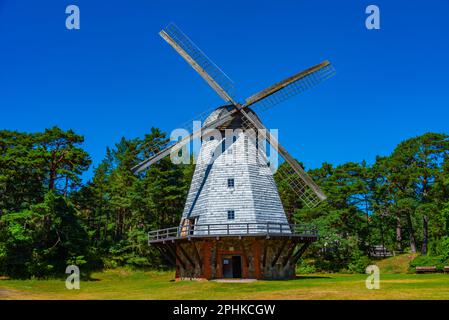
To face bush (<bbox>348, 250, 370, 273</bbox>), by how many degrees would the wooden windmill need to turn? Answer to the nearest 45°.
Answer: approximately 135° to its left

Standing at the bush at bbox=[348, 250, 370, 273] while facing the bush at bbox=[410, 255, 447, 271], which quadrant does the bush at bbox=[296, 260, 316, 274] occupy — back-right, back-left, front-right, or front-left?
back-right

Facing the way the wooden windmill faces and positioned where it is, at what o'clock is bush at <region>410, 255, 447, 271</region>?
The bush is roughly at 8 o'clock from the wooden windmill.

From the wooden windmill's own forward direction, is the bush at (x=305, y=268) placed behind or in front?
behind

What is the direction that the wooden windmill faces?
toward the camera
